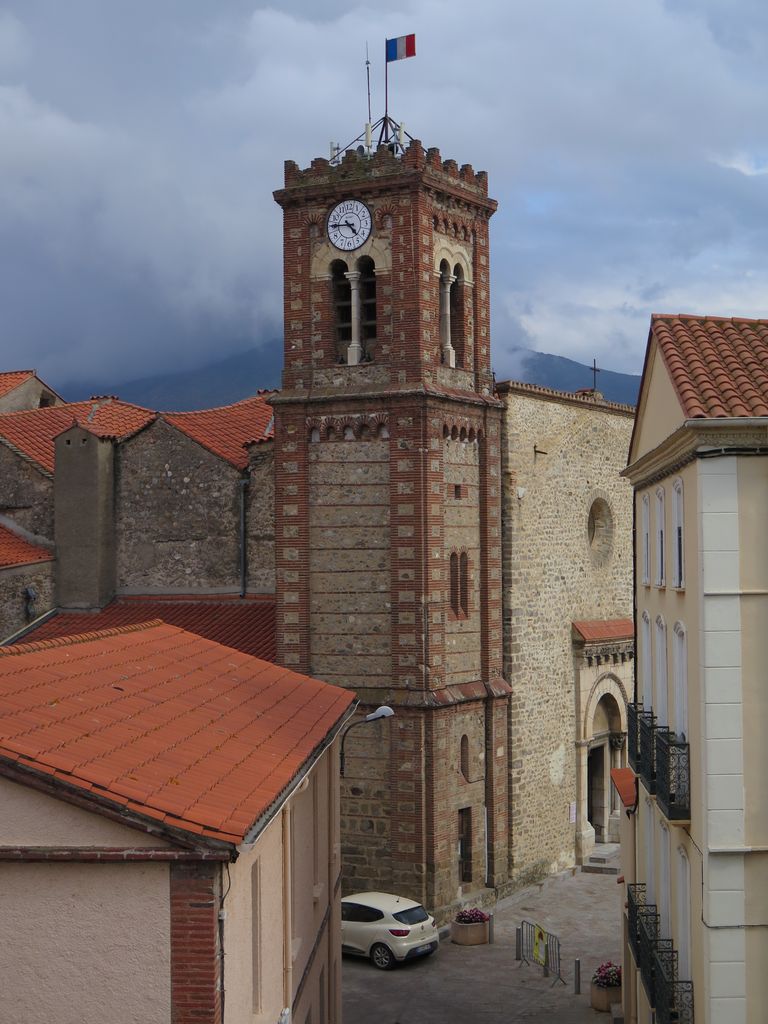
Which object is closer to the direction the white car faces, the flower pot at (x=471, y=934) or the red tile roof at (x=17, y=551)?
the red tile roof

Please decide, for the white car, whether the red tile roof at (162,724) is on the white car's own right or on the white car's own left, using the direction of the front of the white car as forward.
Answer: on the white car's own left

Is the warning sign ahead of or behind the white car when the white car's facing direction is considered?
behind

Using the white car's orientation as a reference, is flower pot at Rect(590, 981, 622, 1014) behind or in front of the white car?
behind

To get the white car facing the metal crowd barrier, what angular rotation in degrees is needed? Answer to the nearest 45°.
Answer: approximately 135° to its right

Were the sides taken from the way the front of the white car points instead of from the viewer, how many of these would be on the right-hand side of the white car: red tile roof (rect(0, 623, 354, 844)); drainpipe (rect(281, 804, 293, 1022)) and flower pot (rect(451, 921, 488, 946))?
1

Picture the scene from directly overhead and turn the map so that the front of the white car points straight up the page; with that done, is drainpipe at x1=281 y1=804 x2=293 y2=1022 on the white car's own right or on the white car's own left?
on the white car's own left

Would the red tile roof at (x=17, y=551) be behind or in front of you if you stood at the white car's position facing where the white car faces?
in front

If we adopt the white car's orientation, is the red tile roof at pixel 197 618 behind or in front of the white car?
in front

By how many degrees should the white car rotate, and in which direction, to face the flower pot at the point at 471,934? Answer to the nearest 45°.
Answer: approximately 90° to its right

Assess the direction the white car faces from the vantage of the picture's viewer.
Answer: facing away from the viewer and to the left of the viewer

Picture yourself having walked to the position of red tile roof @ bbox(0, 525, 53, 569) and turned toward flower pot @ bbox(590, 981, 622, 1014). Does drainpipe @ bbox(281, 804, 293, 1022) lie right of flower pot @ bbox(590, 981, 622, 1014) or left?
right
